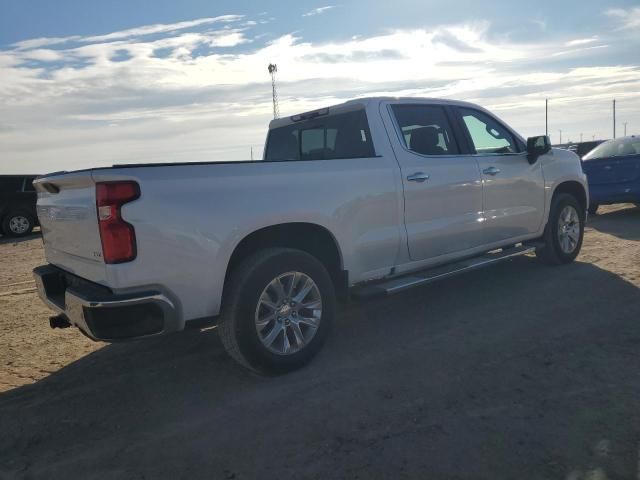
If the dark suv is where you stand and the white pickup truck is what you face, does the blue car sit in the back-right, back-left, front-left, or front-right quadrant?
front-left

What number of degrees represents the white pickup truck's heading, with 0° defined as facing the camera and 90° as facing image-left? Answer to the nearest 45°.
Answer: approximately 225°

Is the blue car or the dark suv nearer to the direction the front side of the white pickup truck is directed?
the blue car

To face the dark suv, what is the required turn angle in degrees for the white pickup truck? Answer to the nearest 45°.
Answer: approximately 90° to its left

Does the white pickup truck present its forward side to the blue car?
yes
